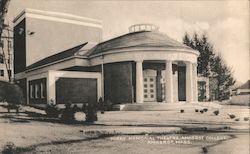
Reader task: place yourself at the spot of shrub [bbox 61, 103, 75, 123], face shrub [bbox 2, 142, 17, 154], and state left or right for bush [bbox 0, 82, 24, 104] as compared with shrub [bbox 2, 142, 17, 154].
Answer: right

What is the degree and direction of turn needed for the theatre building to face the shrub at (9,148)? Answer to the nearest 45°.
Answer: approximately 45° to its right

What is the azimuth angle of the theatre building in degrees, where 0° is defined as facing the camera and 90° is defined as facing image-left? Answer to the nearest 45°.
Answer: approximately 315°

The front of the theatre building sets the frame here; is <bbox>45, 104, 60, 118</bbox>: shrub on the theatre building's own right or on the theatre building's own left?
on the theatre building's own right

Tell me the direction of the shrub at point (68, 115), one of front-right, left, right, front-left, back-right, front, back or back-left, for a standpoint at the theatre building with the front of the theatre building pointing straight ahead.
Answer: front-right
